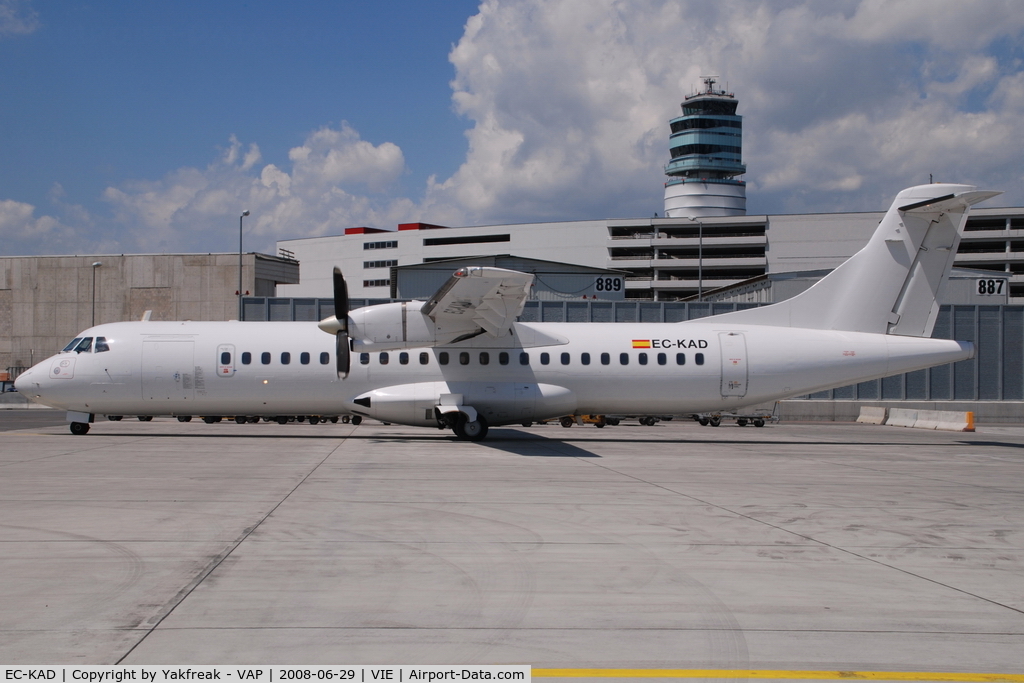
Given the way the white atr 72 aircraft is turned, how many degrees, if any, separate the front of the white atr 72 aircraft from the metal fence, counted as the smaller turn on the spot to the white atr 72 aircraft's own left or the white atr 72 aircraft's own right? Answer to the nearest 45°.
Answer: approximately 135° to the white atr 72 aircraft's own right

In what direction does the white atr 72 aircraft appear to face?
to the viewer's left
